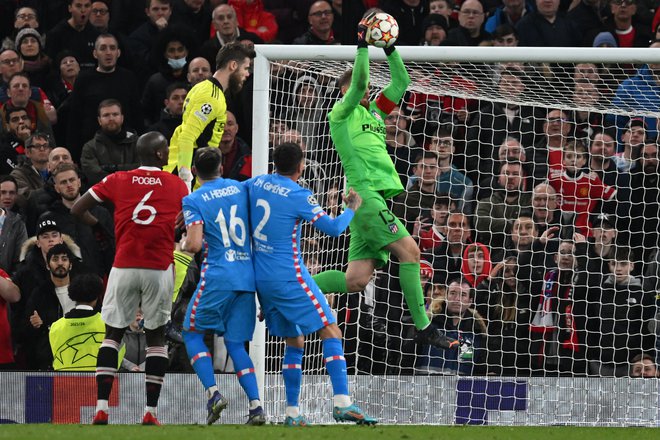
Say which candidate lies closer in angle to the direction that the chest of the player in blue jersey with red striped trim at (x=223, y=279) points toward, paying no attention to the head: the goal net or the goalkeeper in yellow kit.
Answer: the goalkeeper in yellow kit

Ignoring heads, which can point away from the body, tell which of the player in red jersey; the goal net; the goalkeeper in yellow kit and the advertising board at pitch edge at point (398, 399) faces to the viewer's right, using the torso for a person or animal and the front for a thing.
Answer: the goalkeeper in yellow kit

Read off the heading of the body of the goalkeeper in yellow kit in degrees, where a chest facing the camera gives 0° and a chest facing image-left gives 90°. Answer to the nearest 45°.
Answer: approximately 270°

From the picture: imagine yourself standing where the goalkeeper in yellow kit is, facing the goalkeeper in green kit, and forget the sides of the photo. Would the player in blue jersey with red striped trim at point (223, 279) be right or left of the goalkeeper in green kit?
right

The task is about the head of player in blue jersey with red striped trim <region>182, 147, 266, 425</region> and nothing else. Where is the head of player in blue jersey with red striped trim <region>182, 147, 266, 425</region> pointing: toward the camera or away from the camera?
away from the camera

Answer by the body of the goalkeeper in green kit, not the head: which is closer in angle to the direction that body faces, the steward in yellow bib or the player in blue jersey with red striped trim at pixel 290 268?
the player in blue jersey with red striped trim

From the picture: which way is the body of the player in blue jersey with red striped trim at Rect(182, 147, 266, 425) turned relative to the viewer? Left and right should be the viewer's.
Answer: facing away from the viewer and to the left of the viewer

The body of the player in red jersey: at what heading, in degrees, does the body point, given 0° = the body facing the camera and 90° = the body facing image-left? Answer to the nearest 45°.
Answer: approximately 180°
